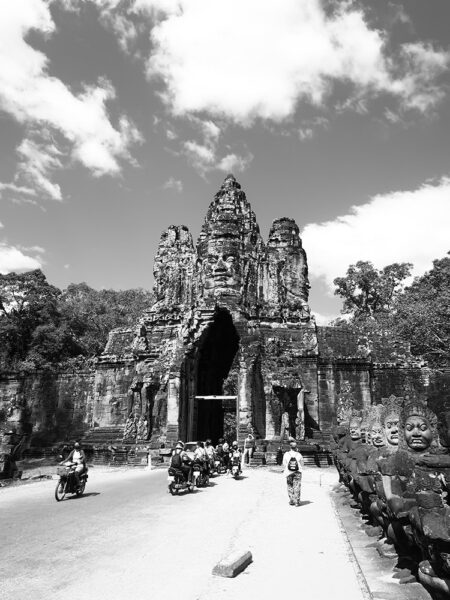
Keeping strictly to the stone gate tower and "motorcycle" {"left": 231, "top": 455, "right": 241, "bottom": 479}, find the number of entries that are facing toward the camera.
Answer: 2

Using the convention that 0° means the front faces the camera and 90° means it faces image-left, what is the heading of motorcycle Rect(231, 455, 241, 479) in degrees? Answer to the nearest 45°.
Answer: approximately 0°

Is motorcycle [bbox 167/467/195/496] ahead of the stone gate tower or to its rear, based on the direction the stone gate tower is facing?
ahead

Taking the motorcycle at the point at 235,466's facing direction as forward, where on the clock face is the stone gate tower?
The stone gate tower is roughly at 6 o'clock from the motorcycle.

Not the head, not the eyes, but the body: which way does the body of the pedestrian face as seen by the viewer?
away from the camera

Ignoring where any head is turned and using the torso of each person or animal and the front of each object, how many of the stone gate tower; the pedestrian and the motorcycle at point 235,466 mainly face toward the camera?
2

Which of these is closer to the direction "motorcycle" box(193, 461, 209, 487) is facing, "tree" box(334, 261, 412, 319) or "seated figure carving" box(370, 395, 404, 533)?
the seated figure carving

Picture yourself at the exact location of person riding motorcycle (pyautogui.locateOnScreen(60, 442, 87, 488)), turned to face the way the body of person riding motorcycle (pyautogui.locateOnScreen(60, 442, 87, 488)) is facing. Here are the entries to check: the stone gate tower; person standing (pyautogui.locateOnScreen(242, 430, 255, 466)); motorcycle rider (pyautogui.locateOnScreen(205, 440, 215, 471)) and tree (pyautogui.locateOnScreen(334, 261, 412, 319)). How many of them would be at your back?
4

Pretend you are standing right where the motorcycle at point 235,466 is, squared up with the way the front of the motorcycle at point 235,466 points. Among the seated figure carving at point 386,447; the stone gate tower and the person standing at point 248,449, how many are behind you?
2

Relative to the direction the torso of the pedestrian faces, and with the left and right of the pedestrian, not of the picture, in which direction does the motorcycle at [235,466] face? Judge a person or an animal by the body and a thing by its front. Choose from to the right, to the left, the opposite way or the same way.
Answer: the opposite way
